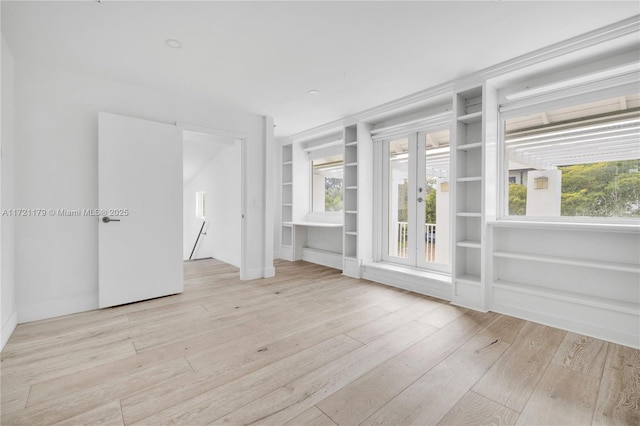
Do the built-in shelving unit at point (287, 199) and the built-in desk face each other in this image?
no

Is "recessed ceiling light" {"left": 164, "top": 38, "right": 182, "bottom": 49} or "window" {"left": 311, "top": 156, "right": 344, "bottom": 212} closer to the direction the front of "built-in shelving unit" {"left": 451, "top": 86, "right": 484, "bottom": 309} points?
the recessed ceiling light

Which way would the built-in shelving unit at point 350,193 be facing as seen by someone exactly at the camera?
facing the viewer and to the left of the viewer

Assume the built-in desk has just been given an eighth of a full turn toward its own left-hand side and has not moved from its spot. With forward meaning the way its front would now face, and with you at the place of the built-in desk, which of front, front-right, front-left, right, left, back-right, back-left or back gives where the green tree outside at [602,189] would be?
front-left

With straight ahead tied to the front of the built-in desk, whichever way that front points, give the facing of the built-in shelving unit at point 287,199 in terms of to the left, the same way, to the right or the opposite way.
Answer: the same way

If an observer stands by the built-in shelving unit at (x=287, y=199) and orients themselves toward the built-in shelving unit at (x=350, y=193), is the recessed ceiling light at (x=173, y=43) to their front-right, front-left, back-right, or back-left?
front-right

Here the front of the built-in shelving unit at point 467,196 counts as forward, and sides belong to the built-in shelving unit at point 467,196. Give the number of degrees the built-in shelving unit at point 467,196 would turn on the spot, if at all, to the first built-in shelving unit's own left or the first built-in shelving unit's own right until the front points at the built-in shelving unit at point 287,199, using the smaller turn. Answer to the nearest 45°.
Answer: approximately 45° to the first built-in shelving unit's own right

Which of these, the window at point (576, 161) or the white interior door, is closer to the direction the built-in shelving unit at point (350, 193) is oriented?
the white interior door

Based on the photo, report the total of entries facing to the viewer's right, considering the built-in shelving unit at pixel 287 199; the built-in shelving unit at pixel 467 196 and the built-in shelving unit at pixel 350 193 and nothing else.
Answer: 0

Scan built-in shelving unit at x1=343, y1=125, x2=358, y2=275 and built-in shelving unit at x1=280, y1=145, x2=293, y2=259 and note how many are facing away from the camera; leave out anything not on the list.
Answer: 0

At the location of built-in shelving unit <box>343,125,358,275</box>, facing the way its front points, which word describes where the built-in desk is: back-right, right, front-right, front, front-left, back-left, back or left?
right

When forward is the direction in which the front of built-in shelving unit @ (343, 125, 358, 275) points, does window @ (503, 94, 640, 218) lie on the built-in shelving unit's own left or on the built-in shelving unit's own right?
on the built-in shelving unit's own left

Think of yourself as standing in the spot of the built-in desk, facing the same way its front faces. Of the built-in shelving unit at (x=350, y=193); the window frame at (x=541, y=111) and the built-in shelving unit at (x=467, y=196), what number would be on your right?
0

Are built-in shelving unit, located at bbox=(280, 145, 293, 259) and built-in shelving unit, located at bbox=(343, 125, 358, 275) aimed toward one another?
no

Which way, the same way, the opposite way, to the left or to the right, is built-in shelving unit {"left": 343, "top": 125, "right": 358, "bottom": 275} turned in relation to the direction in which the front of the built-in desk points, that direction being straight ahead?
the same way

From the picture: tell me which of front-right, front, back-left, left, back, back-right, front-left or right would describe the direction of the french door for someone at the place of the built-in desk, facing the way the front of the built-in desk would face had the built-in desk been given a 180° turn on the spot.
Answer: right

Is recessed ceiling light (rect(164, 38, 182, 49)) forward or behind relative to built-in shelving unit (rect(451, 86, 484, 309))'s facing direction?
forward

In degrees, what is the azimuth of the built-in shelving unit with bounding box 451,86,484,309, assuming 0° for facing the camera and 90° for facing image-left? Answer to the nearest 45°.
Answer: approximately 45°

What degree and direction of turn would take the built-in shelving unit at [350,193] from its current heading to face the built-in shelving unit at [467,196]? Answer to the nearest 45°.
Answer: approximately 90° to its left
